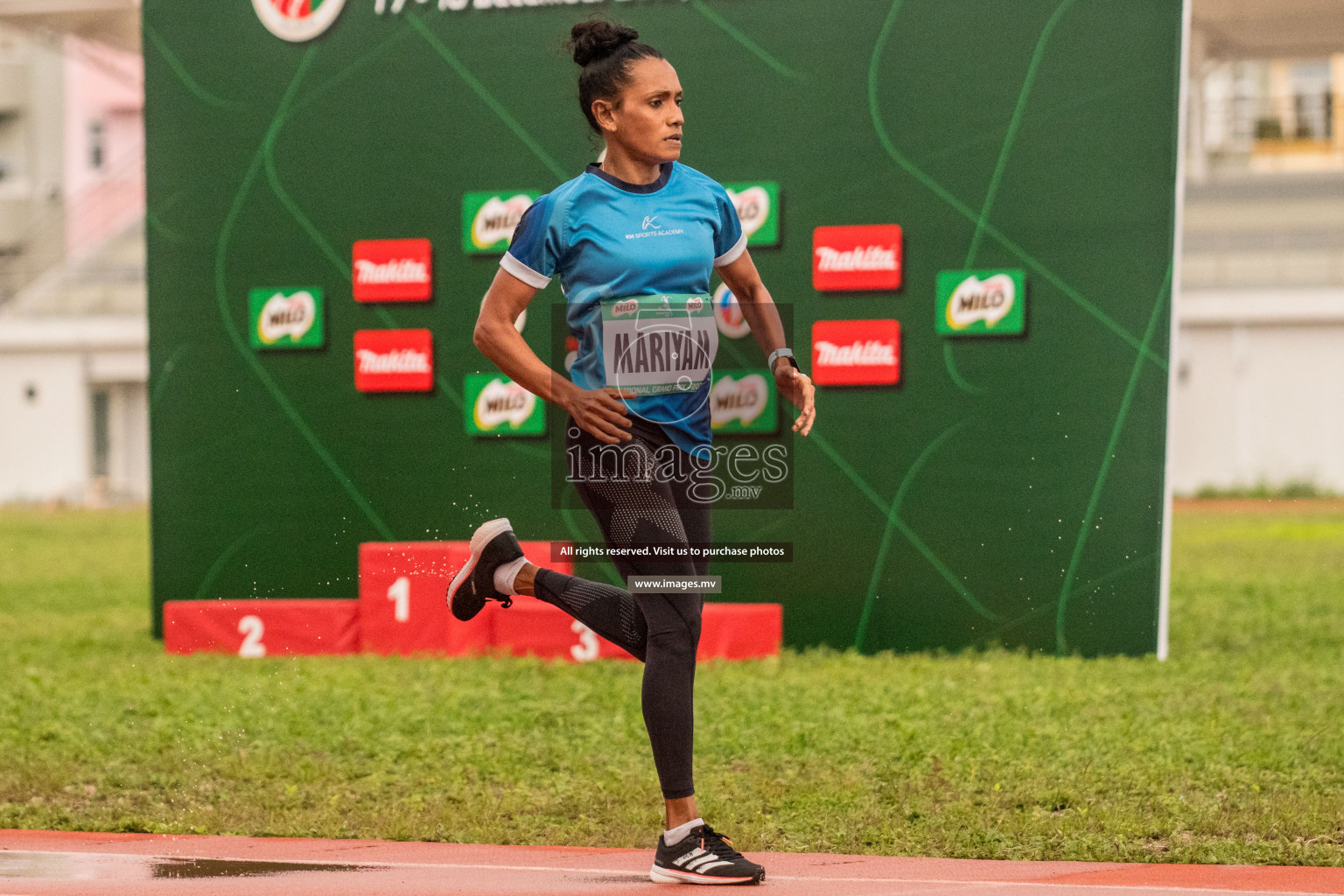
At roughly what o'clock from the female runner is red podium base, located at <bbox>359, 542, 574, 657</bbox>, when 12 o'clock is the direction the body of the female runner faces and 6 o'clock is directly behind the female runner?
The red podium base is roughly at 7 o'clock from the female runner.

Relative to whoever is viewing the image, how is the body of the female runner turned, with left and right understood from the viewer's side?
facing the viewer and to the right of the viewer

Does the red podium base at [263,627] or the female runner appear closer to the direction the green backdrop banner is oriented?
the female runner

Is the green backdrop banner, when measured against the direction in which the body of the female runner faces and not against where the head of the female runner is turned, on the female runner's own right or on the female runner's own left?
on the female runner's own left

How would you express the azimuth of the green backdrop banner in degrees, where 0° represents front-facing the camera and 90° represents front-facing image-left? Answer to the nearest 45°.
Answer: approximately 0°

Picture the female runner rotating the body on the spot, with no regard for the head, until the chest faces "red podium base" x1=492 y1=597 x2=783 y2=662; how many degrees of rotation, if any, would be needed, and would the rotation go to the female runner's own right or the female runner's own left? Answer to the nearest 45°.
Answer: approximately 135° to the female runner's own left

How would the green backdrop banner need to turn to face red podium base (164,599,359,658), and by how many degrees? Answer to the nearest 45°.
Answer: approximately 90° to its right

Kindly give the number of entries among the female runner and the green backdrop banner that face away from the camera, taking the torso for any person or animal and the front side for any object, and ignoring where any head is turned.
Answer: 0

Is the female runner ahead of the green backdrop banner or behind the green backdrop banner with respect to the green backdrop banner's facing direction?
ahead

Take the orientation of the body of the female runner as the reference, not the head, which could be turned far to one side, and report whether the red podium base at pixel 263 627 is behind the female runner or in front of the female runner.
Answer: behind
